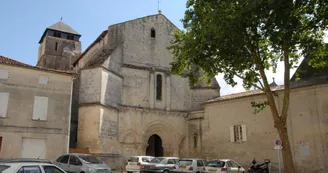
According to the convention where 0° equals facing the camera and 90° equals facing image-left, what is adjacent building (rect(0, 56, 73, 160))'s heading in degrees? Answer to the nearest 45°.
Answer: approximately 315°

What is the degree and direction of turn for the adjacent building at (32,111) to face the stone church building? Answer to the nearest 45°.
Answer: approximately 45° to its left
